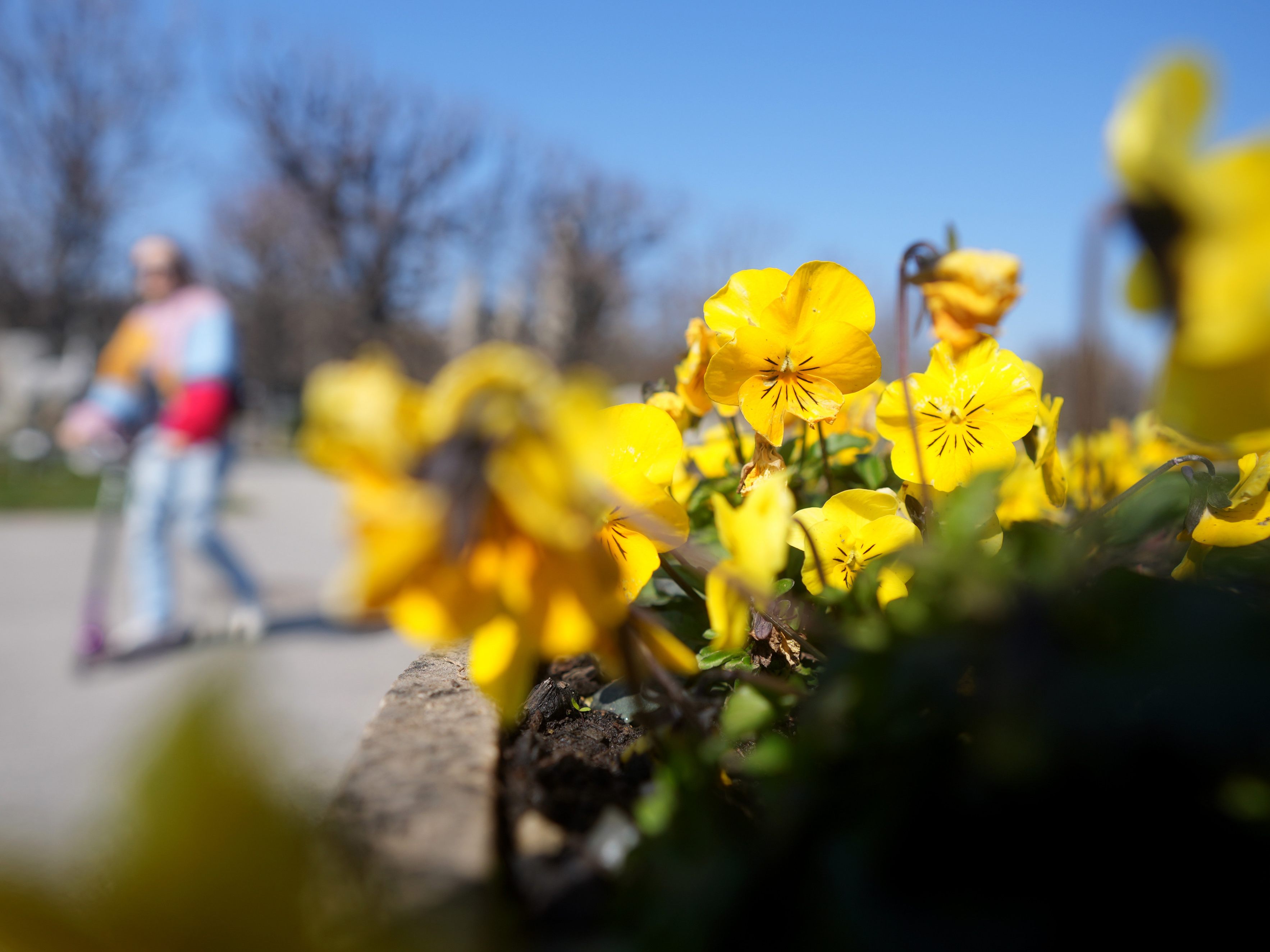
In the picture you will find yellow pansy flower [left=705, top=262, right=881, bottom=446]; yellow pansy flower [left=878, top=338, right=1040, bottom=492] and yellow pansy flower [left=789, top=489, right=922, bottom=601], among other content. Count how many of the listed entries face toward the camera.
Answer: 3

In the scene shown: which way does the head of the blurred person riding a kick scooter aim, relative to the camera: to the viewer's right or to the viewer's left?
to the viewer's left

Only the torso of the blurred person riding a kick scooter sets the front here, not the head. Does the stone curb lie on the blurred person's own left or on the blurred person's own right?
on the blurred person's own left

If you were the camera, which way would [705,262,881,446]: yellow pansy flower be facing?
facing the viewer

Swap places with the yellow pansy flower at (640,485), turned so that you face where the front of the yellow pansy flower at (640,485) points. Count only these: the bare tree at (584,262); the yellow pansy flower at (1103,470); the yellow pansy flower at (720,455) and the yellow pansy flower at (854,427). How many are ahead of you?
0

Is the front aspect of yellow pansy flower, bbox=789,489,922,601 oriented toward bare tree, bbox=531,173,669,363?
no

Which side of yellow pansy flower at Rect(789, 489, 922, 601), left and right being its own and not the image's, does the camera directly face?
front

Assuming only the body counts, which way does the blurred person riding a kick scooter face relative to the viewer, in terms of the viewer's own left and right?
facing the viewer and to the left of the viewer

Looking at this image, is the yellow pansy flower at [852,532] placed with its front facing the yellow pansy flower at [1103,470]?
no

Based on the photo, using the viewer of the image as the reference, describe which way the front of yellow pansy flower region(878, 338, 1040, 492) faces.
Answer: facing the viewer

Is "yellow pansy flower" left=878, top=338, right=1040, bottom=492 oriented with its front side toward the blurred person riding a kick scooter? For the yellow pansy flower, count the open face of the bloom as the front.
no
